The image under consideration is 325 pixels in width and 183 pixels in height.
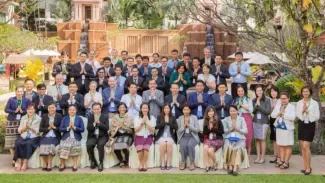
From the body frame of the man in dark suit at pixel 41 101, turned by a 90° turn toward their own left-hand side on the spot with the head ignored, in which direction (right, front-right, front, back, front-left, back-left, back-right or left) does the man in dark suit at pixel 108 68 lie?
front-left

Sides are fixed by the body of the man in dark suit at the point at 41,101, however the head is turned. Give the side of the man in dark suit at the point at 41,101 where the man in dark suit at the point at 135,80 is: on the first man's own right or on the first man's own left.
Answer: on the first man's own left

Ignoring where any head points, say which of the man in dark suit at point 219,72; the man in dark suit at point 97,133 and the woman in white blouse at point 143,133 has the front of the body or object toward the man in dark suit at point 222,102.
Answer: the man in dark suit at point 219,72

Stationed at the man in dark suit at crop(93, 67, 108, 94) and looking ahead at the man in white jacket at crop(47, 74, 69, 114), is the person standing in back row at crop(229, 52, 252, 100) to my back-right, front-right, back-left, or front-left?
back-left

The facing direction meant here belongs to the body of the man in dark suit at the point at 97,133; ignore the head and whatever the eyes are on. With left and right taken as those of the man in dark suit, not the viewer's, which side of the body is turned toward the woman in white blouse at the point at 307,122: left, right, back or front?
left

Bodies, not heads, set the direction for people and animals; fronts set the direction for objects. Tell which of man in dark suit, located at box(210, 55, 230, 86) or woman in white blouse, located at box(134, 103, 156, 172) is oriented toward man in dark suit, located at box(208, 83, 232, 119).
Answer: man in dark suit, located at box(210, 55, 230, 86)

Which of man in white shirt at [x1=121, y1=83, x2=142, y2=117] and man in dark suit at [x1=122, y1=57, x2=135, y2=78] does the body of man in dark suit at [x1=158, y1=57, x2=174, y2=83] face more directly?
the man in white shirt
